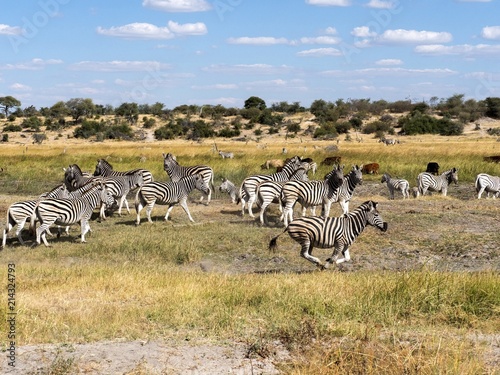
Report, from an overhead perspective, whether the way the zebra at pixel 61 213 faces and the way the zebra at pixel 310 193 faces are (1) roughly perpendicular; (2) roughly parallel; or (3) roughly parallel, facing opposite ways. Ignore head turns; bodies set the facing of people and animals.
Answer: roughly parallel

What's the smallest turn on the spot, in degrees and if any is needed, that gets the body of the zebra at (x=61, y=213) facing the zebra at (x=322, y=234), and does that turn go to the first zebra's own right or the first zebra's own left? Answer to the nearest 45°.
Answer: approximately 45° to the first zebra's own right

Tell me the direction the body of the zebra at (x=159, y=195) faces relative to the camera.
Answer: to the viewer's right

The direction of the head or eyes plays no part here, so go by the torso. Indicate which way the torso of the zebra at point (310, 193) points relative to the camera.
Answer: to the viewer's right

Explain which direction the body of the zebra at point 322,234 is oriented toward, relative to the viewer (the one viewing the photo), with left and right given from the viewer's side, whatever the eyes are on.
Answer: facing to the right of the viewer

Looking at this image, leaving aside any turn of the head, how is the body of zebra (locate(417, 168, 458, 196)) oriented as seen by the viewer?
to the viewer's right

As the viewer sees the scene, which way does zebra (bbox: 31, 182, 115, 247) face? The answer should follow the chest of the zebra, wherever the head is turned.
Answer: to the viewer's right

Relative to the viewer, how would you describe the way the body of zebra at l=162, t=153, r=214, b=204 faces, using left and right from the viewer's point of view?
facing to the left of the viewer

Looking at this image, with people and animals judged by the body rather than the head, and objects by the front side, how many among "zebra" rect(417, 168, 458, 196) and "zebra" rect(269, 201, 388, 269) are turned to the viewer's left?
0

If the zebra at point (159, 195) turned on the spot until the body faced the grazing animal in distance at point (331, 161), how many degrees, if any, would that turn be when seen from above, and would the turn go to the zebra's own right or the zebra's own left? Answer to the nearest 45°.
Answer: approximately 45° to the zebra's own left

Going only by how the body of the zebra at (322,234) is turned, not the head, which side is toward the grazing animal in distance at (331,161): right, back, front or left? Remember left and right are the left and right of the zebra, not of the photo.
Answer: left
